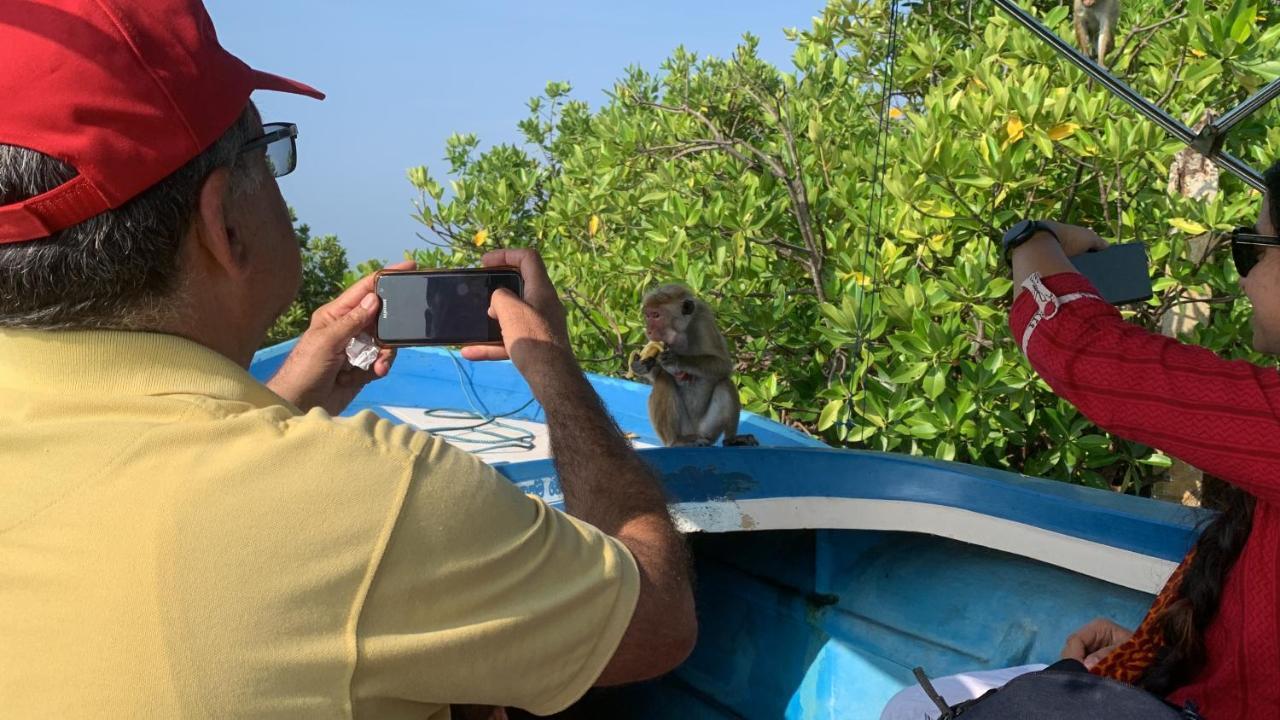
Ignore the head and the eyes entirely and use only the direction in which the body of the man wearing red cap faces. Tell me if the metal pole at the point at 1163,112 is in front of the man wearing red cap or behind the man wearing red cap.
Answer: in front

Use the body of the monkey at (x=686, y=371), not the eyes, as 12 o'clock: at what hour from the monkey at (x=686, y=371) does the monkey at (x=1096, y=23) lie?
the monkey at (x=1096, y=23) is roughly at 6 o'clock from the monkey at (x=686, y=371).

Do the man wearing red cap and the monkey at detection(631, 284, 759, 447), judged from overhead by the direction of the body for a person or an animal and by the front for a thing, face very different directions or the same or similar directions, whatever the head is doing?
very different directions

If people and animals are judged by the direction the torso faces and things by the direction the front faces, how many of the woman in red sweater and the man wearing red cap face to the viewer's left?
1

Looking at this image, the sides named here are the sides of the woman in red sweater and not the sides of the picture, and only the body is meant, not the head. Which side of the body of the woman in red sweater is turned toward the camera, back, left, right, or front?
left

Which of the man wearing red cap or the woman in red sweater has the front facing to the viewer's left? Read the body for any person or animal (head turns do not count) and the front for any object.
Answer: the woman in red sweater

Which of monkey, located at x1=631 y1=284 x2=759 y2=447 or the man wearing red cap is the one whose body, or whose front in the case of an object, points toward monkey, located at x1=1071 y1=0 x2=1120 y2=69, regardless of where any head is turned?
the man wearing red cap

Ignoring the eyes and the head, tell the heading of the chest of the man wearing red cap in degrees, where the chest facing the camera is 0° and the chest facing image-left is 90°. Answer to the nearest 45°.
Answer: approximately 225°

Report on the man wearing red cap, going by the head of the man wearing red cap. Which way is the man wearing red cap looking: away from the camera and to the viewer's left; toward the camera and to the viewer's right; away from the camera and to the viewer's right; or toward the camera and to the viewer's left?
away from the camera and to the viewer's right

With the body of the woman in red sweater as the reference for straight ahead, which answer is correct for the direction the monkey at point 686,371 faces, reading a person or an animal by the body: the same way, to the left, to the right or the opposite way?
to the left

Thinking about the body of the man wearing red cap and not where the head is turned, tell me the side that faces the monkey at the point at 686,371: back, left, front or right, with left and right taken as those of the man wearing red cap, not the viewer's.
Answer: front

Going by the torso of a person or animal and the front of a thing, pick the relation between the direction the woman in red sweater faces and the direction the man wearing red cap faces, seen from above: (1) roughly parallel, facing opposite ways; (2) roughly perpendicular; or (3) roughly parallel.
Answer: roughly perpendicular
